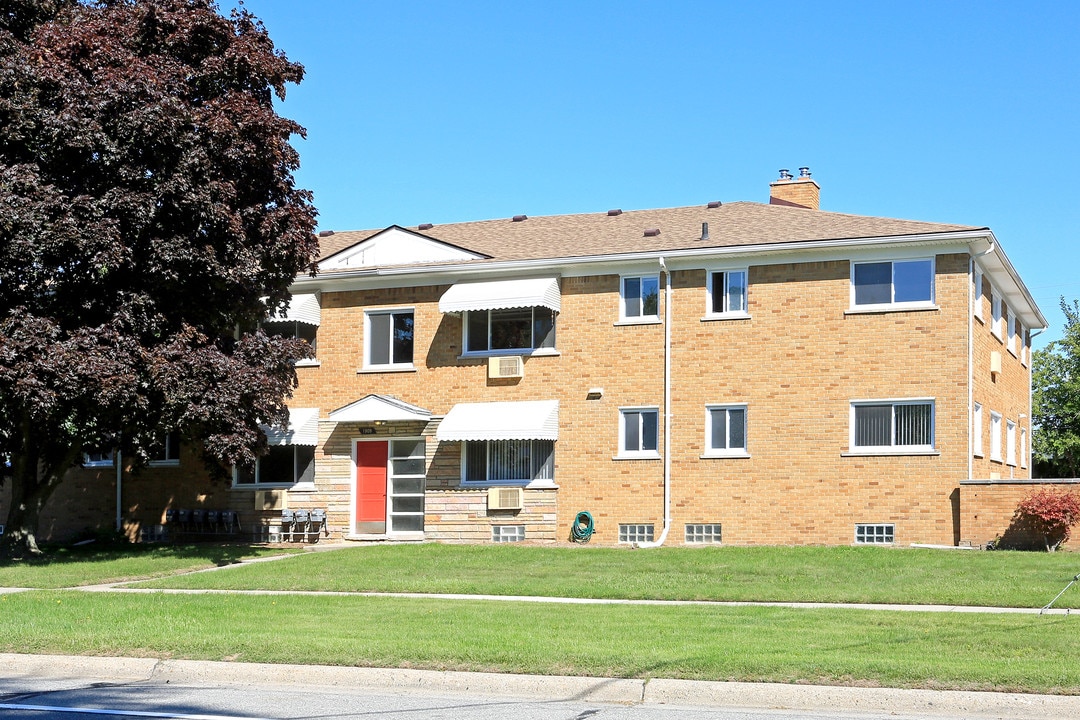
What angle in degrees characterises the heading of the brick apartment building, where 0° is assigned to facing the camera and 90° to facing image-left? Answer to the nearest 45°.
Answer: approximately 0°

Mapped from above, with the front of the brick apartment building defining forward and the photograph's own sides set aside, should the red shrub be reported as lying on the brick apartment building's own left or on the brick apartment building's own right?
on the brick apartment building's own left
